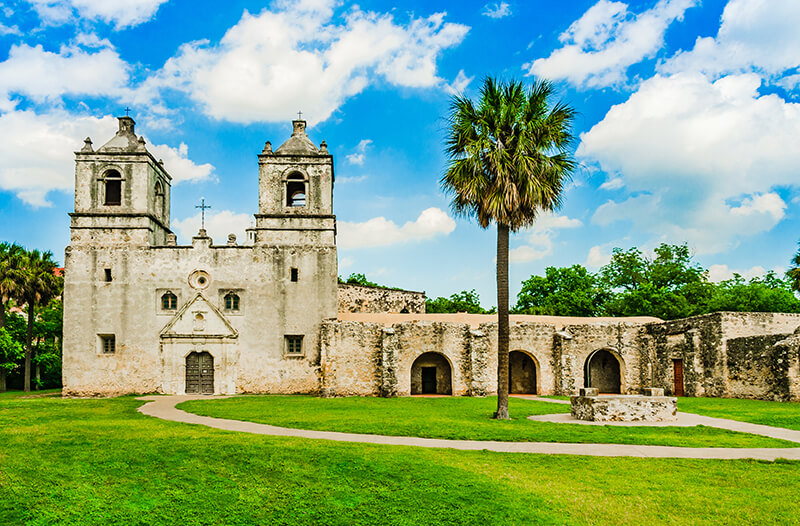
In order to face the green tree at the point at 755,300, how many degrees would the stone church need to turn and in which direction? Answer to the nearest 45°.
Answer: approximately 135° to its left

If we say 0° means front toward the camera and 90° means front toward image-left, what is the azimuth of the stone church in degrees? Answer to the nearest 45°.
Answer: approximately 0°

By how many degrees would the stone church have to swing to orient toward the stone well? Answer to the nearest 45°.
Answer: approximately 45° to its left

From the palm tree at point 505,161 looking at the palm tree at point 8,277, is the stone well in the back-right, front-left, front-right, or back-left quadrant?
back-right

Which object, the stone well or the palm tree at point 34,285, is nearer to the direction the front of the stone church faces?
the stone well

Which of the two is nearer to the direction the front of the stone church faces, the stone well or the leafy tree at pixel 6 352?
the stone well

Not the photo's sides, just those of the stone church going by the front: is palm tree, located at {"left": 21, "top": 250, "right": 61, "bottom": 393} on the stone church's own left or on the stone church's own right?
on the stone church's own right

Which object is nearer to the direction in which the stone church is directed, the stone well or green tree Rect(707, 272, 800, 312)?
the stone well

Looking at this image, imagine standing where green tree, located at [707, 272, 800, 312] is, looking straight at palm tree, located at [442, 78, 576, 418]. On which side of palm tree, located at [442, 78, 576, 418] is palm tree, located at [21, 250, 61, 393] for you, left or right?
right

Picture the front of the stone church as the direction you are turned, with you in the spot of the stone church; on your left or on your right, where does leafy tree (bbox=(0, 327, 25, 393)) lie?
on your right
